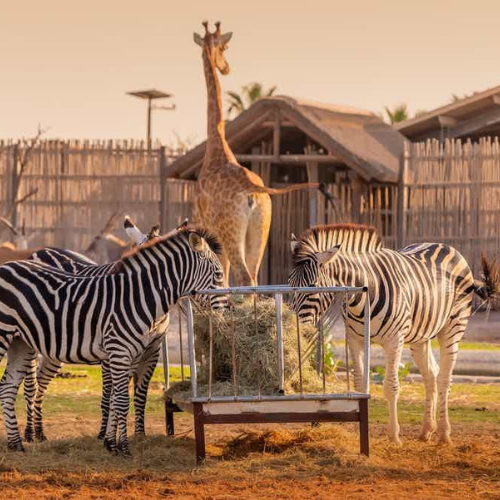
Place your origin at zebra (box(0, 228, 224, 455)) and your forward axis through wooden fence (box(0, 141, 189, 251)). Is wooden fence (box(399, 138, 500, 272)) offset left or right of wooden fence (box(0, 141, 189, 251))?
right

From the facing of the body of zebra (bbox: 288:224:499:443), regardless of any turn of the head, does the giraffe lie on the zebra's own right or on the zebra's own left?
on the zebra's own right

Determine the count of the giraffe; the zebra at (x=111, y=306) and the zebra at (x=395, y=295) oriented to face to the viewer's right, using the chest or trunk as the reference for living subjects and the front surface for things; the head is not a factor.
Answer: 1

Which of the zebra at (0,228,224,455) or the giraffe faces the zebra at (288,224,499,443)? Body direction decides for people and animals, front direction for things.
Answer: the zebra at (0,228,224,455)

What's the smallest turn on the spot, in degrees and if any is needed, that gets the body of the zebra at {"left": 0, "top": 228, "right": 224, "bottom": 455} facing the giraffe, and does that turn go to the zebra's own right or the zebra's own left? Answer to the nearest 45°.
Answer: approximately 90° to the zebra's own left

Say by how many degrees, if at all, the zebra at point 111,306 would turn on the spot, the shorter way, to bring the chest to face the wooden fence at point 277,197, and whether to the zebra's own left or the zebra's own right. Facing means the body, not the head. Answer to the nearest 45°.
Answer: approximately 90° to the zebra's own left

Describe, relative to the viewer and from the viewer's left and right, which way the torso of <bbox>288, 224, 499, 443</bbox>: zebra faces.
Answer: facing the viewer and to the left of the viewer

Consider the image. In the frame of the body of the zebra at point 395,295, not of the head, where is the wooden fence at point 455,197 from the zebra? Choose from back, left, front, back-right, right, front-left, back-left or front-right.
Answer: back-right

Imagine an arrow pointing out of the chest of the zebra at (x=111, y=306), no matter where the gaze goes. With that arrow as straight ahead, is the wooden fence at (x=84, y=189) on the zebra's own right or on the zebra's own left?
on the zebra's own left

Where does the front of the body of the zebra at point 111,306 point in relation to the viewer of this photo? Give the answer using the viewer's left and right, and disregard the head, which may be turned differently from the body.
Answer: facing to the right of the viewer
